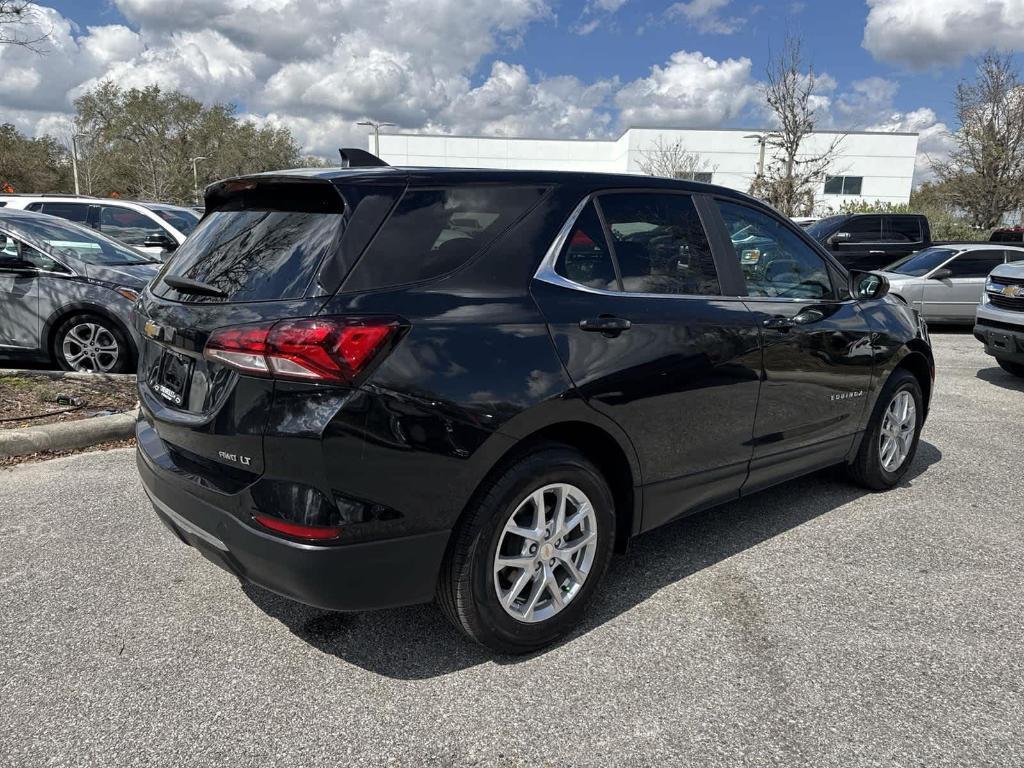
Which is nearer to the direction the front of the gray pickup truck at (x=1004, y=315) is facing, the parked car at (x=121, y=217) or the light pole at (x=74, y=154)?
the parked car

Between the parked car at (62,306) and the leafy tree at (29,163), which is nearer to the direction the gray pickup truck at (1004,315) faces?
the parked car

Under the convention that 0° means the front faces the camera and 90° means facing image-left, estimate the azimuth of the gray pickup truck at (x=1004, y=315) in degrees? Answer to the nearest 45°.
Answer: approximately 45°

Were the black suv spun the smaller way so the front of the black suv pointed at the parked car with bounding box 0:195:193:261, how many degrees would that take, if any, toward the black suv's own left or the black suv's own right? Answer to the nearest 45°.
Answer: approximately 90° to the black suv's own left

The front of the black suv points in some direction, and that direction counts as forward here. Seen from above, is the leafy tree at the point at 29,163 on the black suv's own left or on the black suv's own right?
on the black suv's own left

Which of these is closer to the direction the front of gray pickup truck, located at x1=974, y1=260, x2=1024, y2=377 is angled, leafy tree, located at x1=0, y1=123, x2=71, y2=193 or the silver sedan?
the leafy tree

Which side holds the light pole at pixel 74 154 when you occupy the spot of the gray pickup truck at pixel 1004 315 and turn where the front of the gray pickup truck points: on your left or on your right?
on your right

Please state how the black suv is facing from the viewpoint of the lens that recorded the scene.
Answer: facing away from the viewer and to the right of the viewer

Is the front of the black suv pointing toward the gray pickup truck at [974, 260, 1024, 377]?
yes

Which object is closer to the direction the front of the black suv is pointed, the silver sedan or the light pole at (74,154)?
the silver sedan
